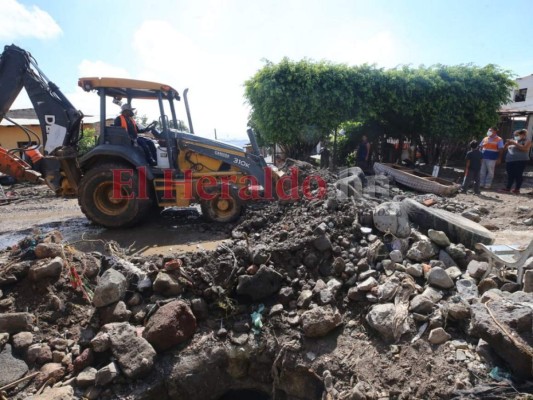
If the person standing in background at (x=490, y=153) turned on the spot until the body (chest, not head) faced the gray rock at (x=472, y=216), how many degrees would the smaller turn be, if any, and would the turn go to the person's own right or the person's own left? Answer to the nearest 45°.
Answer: approximately 45° to the person's own left

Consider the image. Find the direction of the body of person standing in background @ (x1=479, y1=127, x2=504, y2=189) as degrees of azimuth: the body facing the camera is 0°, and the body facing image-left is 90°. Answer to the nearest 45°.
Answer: approximately 45°
